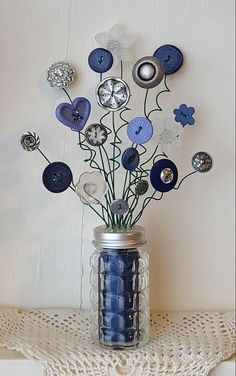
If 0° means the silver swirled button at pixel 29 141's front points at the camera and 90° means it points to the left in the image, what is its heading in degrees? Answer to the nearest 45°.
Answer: approximately 0°
